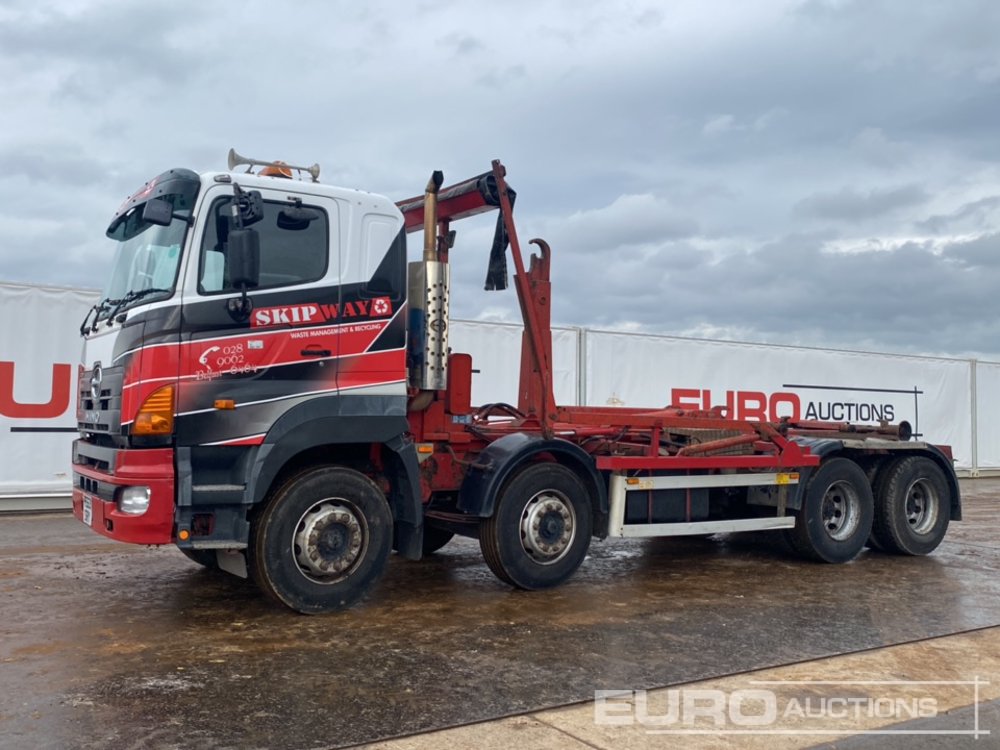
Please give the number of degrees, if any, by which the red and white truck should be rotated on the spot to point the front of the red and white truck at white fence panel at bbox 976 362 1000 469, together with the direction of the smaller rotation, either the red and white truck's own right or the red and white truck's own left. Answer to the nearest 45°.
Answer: approximately 180°

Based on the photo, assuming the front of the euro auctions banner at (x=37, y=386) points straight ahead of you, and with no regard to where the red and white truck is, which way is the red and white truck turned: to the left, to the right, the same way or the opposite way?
to the right

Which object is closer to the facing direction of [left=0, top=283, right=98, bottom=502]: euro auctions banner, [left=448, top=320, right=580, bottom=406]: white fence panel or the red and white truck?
the red and white truck

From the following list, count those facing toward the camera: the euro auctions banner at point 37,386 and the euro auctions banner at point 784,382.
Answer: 2

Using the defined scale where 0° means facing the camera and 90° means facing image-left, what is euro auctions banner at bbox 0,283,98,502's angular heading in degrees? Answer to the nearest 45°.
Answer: approximately 0°

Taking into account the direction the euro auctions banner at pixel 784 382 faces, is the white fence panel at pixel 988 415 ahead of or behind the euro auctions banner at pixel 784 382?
behind

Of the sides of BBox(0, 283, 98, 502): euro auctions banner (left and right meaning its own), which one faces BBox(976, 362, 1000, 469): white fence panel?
left

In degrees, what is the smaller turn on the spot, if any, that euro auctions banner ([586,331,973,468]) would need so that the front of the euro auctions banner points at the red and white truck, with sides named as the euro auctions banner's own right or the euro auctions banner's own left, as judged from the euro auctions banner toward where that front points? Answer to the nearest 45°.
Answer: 0° — it already faces it

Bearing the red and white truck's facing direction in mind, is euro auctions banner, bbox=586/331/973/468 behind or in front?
behind

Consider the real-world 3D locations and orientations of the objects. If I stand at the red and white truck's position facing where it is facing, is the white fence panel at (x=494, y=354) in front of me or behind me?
behind

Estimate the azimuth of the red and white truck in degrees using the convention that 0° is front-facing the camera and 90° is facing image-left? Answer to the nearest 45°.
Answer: approximately 45°

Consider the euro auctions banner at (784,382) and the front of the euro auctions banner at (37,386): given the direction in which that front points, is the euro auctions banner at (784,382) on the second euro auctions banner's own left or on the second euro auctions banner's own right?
on the second euro auctions banner's own left

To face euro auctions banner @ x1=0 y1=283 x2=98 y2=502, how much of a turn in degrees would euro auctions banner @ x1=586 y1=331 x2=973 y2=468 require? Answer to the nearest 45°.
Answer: approximately 45° to its right
